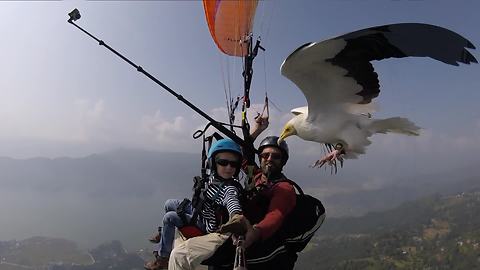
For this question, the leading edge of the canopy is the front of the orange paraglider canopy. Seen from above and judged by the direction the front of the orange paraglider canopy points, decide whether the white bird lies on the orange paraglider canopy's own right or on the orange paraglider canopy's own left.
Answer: on the orange paraglider canopy's own left

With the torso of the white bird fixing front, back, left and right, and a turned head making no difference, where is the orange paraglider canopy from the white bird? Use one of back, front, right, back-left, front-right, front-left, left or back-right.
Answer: front-right

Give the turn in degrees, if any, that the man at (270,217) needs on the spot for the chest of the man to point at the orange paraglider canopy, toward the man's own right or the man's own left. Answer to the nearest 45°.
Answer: approximately 135° to the man's own right

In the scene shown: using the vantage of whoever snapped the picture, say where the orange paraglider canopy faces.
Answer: facing to the left of the viewer

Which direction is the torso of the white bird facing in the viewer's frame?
to the viewer's left

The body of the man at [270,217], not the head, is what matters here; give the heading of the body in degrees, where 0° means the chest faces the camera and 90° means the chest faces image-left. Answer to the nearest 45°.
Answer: approximately 45°
